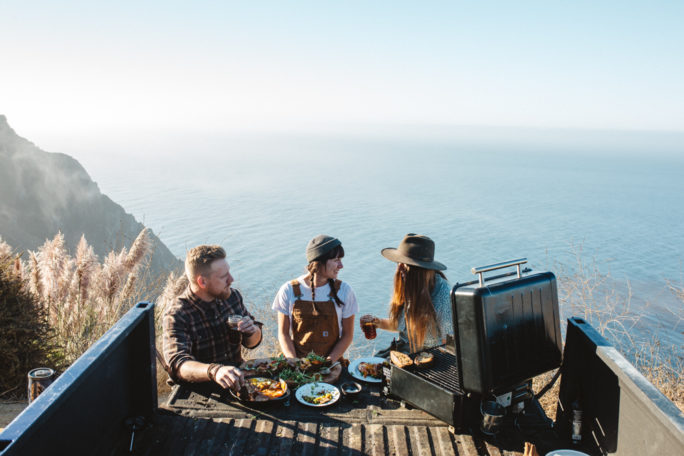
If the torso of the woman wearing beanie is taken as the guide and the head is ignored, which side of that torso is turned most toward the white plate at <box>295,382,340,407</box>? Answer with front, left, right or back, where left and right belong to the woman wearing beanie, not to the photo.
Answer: front

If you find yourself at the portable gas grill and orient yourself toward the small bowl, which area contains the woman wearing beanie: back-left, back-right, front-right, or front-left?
front-right

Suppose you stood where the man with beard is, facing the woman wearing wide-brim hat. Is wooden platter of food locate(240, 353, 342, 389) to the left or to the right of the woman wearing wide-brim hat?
right

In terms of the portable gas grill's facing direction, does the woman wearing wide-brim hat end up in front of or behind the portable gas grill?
in front

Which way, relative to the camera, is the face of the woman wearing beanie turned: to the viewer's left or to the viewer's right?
to the viewer's right

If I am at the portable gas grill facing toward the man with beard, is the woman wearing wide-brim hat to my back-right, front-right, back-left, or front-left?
front-right

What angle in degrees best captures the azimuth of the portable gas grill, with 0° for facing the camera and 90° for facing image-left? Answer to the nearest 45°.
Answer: approximately 135°

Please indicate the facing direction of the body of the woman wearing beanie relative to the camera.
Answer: toward the camera

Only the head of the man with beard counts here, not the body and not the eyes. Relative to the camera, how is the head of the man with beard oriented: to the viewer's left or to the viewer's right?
to the viewer's right

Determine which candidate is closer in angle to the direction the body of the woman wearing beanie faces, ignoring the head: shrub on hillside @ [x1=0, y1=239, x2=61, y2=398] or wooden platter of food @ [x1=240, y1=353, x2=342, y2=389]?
the wooden platter of food

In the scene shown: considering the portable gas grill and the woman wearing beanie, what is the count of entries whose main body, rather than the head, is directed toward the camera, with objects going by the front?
1

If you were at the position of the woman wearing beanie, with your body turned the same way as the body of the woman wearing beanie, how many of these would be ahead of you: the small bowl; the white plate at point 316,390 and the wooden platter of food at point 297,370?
3

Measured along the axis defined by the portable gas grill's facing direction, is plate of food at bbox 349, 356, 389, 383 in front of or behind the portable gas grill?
in front
